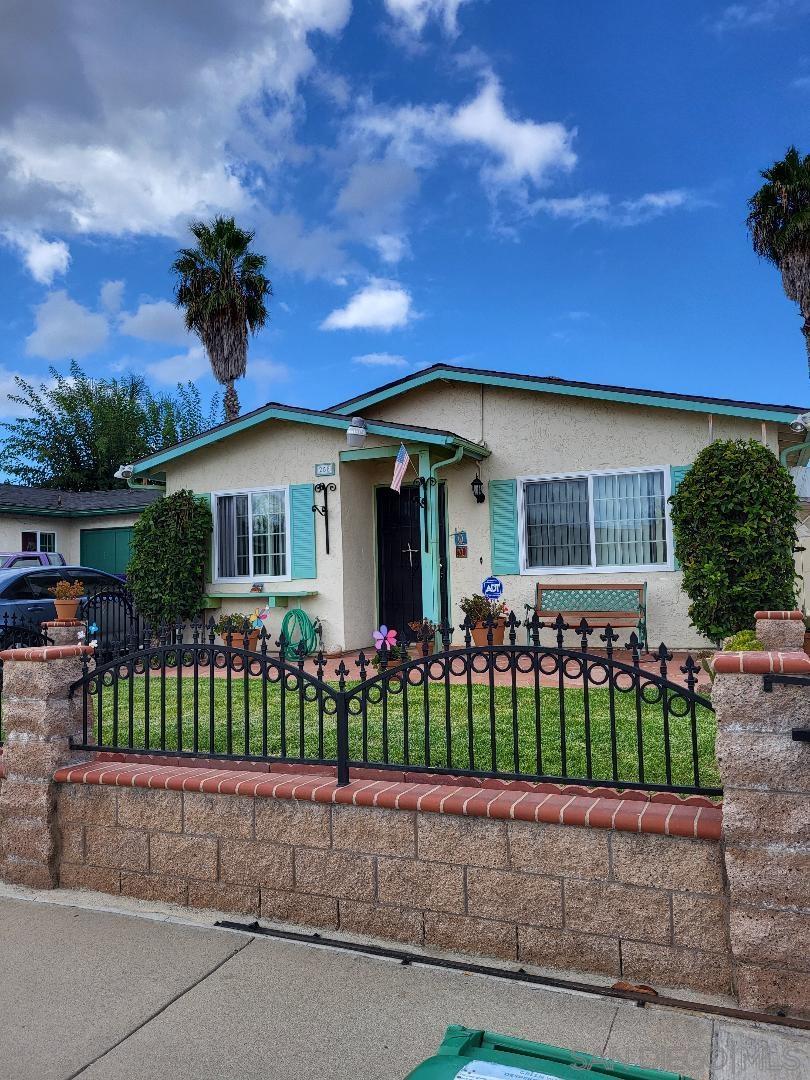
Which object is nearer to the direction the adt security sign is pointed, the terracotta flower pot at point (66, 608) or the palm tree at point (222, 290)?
the terracotta flower pot

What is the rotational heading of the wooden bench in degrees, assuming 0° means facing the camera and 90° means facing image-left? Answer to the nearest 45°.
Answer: approximately 0°

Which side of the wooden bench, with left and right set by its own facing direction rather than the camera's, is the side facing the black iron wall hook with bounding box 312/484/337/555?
right

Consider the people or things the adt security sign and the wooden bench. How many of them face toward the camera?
2

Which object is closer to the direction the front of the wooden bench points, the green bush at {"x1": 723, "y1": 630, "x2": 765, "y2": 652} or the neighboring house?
the green bush
